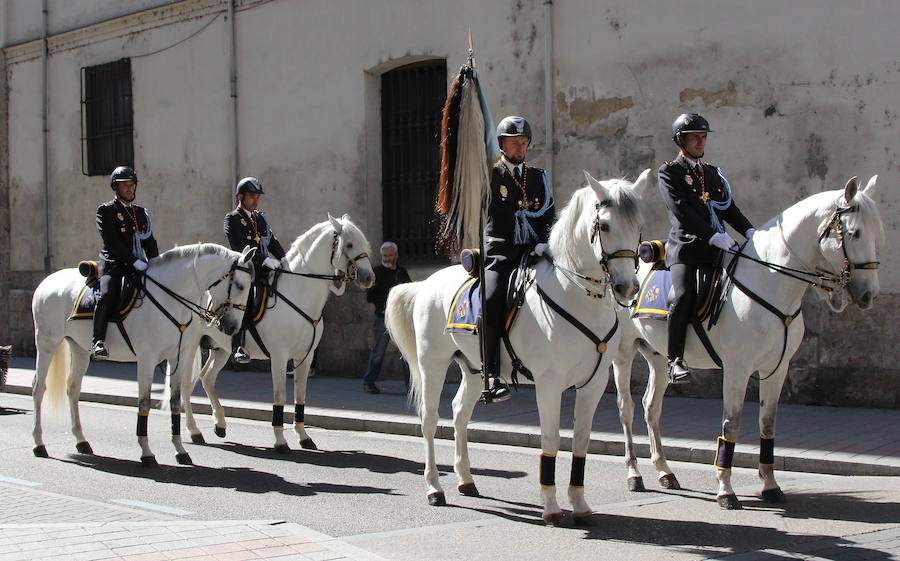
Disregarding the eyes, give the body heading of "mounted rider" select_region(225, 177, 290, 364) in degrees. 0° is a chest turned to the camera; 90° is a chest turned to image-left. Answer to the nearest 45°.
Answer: approximately 315°

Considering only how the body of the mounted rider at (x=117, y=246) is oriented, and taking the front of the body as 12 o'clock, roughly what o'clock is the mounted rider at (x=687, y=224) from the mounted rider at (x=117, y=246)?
the mounted rider at (x=687, y=224) is roughly at 12 o'clock from the mounted rider at (x=117, y=246).

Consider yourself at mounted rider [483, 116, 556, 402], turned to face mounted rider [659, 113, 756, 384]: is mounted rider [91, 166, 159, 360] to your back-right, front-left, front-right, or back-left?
back-left

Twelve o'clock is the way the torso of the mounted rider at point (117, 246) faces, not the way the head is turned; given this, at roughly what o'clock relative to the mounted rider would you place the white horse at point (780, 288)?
The white horse is roughly at 12 o'clock from the mounted rider.

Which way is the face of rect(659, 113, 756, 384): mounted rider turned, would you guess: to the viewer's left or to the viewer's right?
to the viewer's right

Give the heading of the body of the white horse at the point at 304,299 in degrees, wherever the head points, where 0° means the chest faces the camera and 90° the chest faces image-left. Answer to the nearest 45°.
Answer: approximately 315°
